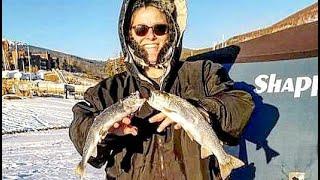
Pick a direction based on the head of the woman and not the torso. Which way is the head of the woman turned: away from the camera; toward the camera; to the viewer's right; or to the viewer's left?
toward the camera

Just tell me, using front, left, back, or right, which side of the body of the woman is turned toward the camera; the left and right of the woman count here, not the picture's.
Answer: front
